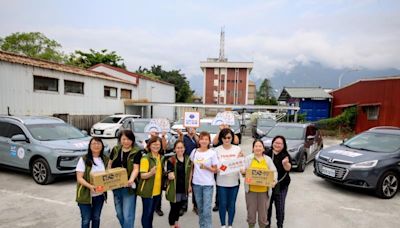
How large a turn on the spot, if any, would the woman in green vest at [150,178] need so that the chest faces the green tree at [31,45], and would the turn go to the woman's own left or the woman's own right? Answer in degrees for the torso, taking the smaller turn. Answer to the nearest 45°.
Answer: approximately 180°

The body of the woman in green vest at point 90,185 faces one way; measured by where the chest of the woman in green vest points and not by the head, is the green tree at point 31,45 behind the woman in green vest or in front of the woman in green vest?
behind

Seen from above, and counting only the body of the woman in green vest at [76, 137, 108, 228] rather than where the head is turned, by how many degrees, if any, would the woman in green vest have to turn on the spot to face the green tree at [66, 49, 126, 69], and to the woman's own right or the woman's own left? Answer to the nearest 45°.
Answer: approximately 135° to the woman's own left

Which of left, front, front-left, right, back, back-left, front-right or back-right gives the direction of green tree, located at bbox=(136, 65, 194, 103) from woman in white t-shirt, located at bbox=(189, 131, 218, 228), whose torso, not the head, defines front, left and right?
back

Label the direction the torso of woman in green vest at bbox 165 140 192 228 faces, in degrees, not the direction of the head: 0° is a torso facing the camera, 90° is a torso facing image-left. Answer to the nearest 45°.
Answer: approximately 0°

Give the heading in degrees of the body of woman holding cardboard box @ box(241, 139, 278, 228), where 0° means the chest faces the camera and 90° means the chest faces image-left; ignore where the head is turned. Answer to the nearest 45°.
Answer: approximately 0°

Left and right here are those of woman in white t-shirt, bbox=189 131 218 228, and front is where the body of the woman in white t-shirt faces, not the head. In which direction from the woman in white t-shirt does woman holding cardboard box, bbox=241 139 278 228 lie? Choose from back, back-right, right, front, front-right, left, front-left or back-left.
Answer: left

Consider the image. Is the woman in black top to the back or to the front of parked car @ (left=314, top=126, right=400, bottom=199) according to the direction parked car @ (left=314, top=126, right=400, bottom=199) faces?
to the front

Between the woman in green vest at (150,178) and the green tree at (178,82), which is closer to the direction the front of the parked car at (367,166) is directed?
the woman in green vest
